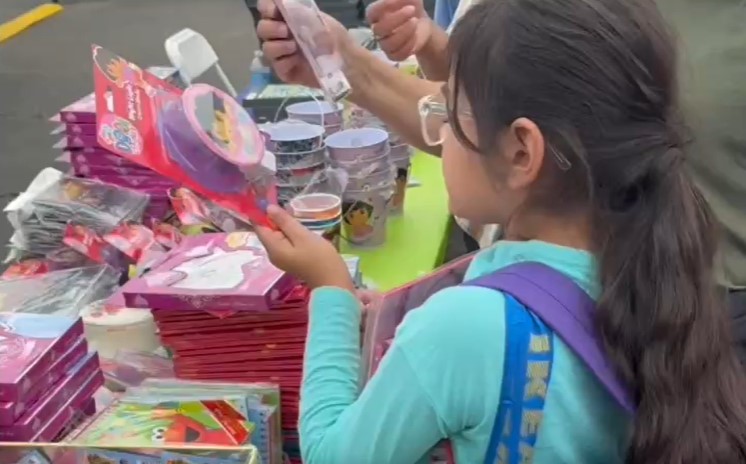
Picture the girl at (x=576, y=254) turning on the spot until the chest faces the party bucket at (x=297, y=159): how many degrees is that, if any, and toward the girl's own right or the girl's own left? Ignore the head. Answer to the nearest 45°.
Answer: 0° — they already face it

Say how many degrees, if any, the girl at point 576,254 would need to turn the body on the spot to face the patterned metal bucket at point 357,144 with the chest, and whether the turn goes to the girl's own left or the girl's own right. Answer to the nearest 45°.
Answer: approximately 45° to the girl's own right

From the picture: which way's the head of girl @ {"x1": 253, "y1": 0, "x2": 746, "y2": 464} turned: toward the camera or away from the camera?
away from the camera

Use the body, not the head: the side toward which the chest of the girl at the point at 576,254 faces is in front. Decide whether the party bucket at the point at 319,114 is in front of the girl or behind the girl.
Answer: in front

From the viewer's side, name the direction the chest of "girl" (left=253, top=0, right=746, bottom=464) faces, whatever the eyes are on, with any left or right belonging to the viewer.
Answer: facing away from the viewer and to the left of the viewer

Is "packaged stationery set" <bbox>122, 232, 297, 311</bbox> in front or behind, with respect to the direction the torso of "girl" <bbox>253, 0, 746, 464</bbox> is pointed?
in front
